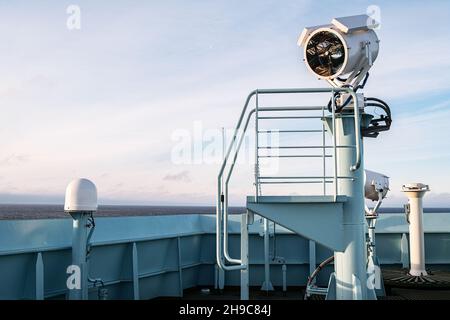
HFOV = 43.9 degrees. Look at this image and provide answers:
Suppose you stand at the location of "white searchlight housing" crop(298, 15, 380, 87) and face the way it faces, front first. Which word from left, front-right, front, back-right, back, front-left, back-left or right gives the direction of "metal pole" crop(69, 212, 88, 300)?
front-right

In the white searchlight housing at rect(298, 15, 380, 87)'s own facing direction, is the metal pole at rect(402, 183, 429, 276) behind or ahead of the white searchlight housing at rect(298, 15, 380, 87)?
behind

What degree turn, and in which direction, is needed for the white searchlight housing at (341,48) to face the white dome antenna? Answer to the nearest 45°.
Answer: approximately 45° to its right

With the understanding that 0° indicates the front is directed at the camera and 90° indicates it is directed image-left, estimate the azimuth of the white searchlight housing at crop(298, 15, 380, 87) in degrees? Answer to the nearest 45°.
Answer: approximately 45°

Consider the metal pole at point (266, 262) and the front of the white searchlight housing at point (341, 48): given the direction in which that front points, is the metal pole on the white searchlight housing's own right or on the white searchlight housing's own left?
on the white searchlight housing's own right

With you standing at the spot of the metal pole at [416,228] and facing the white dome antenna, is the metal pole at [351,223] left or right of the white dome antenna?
left
